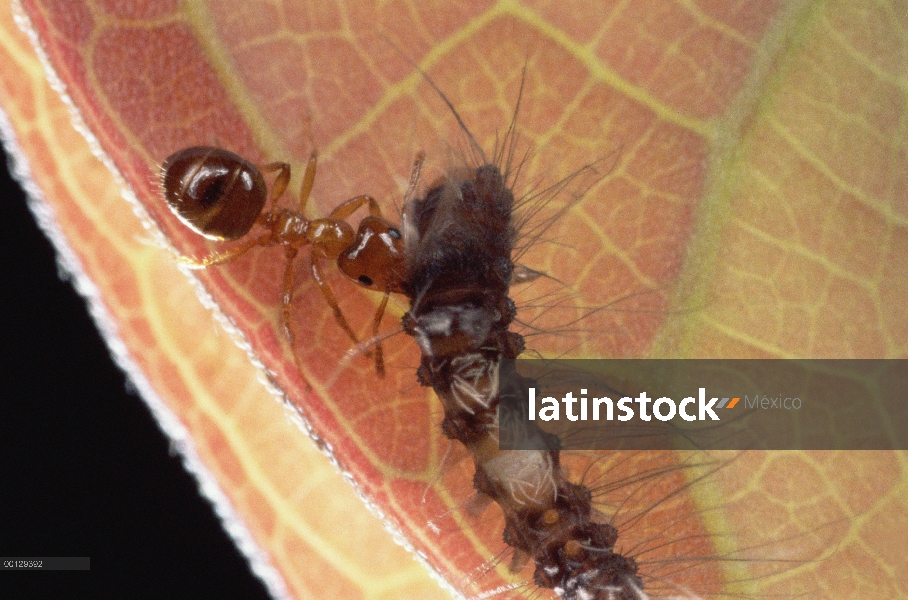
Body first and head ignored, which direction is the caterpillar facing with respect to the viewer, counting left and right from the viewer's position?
facing away from the viewer
